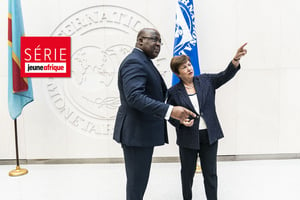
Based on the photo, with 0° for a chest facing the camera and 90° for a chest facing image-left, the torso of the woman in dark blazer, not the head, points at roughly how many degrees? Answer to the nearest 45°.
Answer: approximately 0°

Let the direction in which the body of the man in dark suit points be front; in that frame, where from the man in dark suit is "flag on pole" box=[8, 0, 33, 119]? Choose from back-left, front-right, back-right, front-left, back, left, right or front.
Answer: back-left

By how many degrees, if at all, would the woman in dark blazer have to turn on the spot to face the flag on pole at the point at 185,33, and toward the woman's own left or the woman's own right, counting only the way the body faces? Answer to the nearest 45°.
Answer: approximately 180°

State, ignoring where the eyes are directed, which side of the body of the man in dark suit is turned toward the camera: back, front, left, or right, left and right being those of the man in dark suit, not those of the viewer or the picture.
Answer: right

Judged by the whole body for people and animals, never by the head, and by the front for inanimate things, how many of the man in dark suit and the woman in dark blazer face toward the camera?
1

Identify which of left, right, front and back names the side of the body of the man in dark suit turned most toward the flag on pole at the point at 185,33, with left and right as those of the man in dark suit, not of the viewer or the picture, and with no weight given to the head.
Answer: left

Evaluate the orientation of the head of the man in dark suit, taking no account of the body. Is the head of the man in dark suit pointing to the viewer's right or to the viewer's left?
to the viewer's right

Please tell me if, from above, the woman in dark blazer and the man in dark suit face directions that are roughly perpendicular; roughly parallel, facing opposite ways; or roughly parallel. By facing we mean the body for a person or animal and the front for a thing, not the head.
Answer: roughly perpendicular

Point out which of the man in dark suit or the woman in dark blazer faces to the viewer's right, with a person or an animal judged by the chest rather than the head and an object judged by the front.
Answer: the man in dark suit
